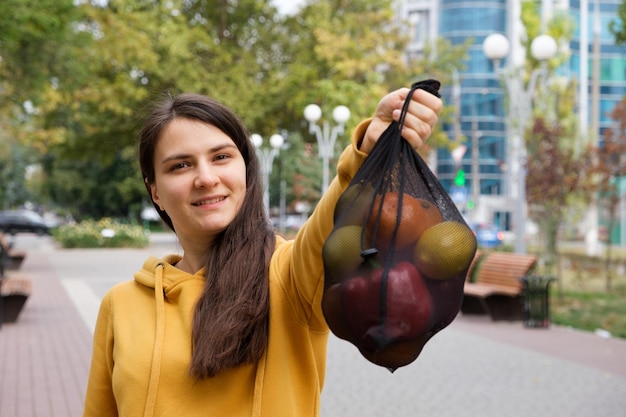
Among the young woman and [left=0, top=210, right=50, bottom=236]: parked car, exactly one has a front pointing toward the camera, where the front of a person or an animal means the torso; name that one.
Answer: the young woman

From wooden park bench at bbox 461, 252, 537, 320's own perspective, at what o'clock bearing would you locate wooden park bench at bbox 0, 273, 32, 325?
wooden park bench at bbox 0, 273, 32, 325 is roughly at 1 o'clock from wooden park bench at bbox 461, 252, 537, 320.

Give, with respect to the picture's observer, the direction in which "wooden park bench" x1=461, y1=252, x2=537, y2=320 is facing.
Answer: facing the viewer and to the left of the viewer

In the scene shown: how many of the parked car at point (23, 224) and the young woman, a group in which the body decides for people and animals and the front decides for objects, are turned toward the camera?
1

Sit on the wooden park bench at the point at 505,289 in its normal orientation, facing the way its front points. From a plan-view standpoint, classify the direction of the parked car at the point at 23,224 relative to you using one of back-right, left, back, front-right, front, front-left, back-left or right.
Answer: right

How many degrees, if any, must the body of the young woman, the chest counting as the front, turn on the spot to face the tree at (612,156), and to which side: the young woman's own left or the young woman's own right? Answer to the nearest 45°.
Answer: approximately 135° to the young woman's own left

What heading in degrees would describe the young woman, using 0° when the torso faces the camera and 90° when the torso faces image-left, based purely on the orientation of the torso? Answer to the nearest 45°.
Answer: approximately 0°

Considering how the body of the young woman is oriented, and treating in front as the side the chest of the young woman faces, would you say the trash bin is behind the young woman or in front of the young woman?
behind

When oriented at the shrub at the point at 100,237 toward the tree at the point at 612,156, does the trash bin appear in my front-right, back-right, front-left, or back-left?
front-right

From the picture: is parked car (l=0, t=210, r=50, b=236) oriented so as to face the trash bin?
no
